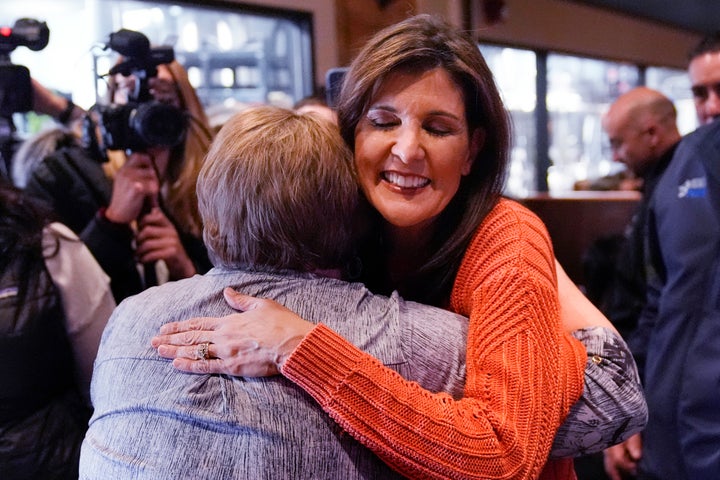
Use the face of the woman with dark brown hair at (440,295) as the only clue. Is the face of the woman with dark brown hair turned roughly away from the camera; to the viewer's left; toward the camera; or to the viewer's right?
toward the camera

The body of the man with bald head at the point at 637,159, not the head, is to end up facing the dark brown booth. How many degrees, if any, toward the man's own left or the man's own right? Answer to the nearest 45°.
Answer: approximately 90° to the man's own right

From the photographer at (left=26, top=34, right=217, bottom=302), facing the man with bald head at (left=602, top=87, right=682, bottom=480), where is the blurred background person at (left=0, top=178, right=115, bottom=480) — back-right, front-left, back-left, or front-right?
back-right

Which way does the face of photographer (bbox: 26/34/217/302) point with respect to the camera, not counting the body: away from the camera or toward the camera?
toward the camera

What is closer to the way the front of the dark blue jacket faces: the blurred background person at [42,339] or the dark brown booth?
the blurred background person

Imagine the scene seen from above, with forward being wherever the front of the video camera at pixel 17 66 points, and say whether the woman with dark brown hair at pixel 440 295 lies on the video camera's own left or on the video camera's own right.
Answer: on the video camera's own right

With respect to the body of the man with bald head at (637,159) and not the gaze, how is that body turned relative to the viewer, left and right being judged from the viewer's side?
facing to the left of the viewer

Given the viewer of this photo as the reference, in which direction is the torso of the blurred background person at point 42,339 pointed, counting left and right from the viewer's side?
facing away from the viewer

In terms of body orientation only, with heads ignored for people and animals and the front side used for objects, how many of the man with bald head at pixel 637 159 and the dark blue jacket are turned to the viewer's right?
0

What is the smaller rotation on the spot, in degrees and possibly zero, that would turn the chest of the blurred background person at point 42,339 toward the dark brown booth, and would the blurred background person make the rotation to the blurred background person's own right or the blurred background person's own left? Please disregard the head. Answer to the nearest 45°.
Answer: approximately 45° to the blurred background person's own right

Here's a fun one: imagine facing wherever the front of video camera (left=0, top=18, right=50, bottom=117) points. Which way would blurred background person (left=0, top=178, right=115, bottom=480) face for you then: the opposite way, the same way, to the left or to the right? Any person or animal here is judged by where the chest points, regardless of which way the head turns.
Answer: to the left

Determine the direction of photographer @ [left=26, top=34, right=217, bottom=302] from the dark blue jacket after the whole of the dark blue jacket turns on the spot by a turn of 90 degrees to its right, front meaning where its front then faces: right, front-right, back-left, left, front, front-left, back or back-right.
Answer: front-left

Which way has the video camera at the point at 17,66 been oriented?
to the viewer's right

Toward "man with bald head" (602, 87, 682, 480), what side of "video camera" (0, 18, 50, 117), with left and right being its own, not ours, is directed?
front
